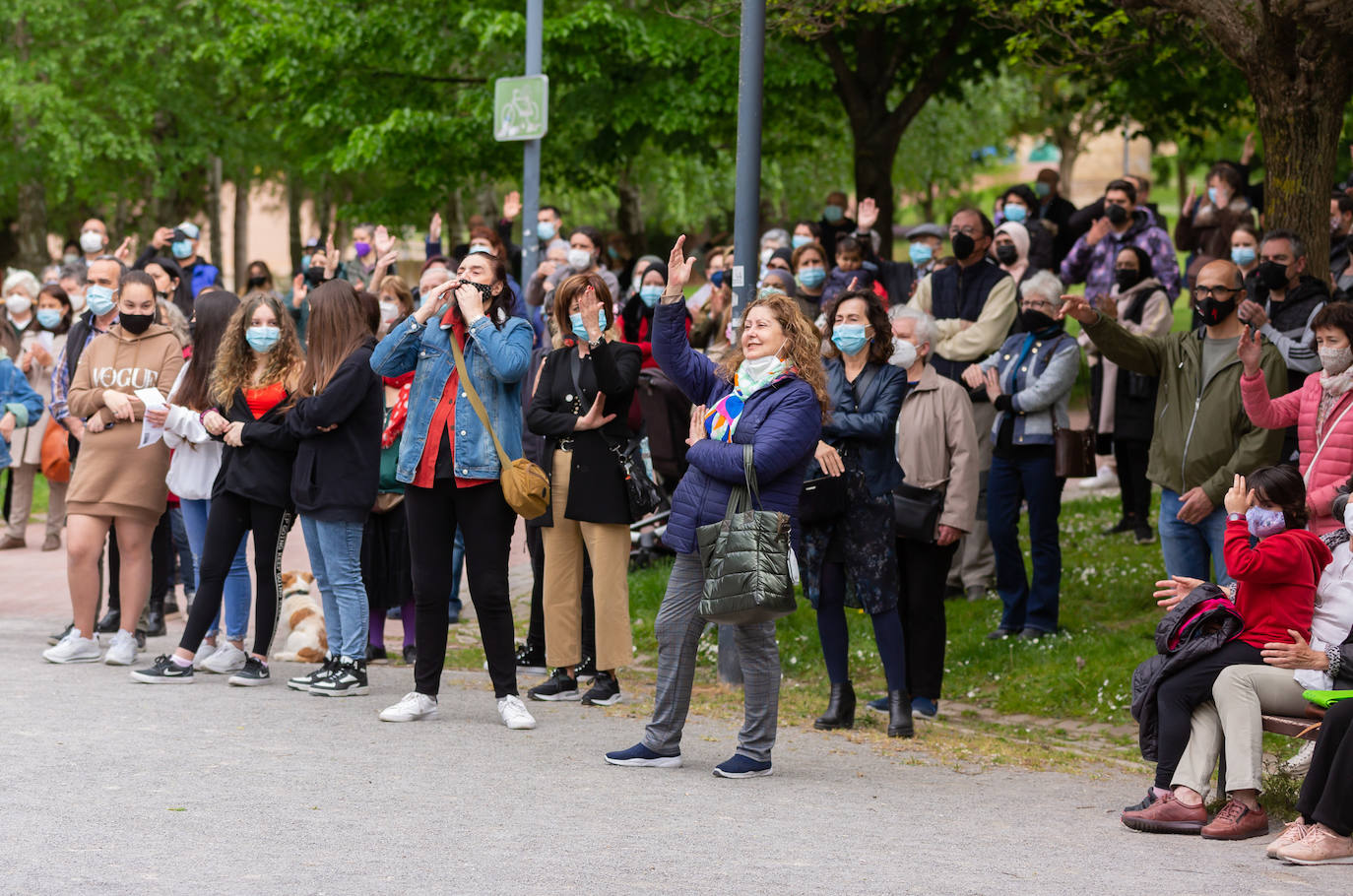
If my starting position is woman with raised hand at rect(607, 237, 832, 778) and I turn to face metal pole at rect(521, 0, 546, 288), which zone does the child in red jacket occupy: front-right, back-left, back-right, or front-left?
back-right

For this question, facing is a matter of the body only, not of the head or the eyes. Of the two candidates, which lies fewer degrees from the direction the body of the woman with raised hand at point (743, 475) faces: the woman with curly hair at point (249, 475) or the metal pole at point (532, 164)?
the woman with curly hair

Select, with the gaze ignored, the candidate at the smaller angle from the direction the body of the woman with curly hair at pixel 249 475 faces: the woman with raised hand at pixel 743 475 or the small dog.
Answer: the woman with raised hand

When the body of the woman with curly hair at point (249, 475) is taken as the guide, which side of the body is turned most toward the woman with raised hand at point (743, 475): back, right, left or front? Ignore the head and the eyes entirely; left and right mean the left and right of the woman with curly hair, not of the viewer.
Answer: left

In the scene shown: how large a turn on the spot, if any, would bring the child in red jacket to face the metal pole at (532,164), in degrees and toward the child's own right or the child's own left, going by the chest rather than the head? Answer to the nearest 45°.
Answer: approximately 45° to the child's own right

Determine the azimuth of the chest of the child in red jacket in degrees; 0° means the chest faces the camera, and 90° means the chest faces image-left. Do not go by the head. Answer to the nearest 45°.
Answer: approximately 90°

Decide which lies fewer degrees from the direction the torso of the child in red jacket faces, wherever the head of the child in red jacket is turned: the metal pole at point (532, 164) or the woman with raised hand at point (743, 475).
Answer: the woman with raised hand

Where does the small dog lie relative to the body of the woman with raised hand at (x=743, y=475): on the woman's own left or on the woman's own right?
on the woman's own right

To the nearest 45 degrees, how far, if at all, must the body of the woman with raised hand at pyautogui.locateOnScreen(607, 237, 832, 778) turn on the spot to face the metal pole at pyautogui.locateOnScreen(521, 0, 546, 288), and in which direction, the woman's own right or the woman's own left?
approximately 135° to the woman's own right
